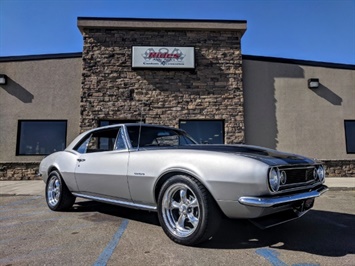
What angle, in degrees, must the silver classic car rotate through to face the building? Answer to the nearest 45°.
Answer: approximately 135° to its left

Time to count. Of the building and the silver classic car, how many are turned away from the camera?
0

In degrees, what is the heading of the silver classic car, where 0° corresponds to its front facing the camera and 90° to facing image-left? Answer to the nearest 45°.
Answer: approximately 315°

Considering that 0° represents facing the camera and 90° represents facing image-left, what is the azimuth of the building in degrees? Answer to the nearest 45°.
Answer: approximately 0°

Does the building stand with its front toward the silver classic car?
yes
